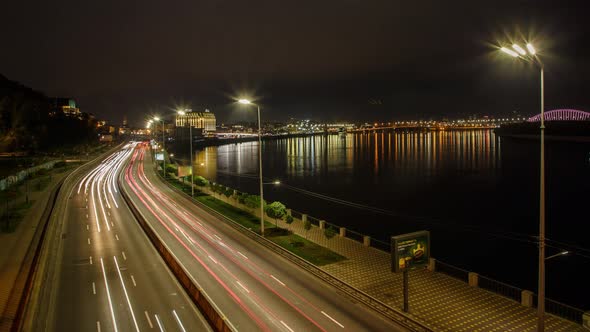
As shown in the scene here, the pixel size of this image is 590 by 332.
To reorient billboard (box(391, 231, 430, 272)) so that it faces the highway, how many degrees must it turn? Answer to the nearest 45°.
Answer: approximately 135° to its right

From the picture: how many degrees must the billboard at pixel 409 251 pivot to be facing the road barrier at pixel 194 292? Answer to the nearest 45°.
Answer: approximately 135° to its right

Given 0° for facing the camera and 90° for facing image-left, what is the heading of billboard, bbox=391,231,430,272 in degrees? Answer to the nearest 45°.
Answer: approximately 315°

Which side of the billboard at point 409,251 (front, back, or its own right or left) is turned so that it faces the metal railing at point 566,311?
left

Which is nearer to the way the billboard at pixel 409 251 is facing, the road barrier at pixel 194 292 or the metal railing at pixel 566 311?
the metal railing
